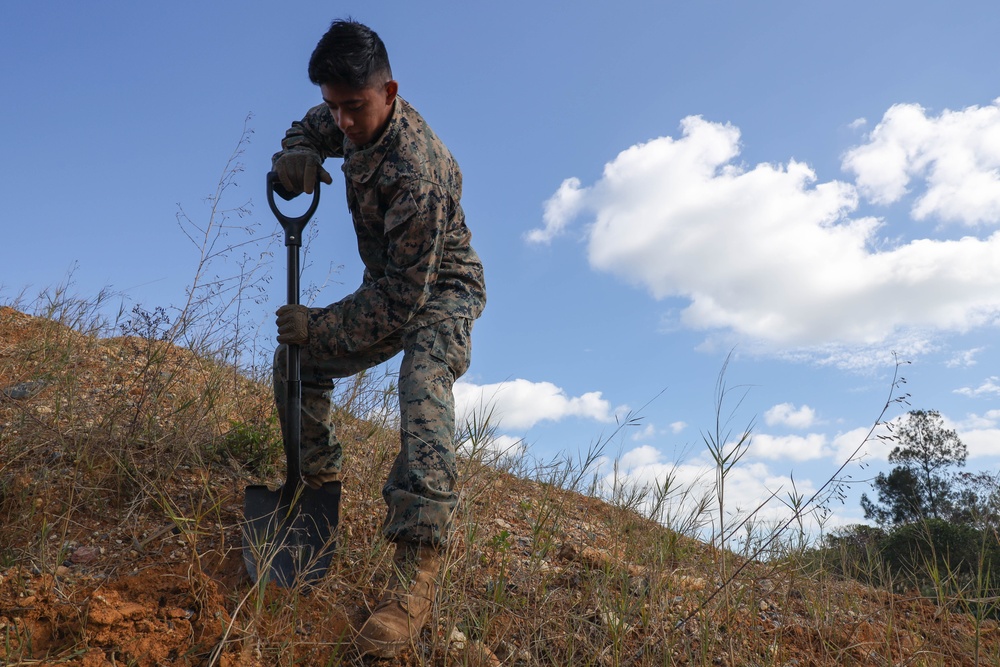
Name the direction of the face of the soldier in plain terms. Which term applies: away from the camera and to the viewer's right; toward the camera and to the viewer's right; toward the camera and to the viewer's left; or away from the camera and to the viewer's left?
toward the camera and to the viewer's left

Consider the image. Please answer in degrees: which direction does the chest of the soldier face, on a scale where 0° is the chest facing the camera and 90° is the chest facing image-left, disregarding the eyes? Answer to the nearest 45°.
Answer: approximately 45°
